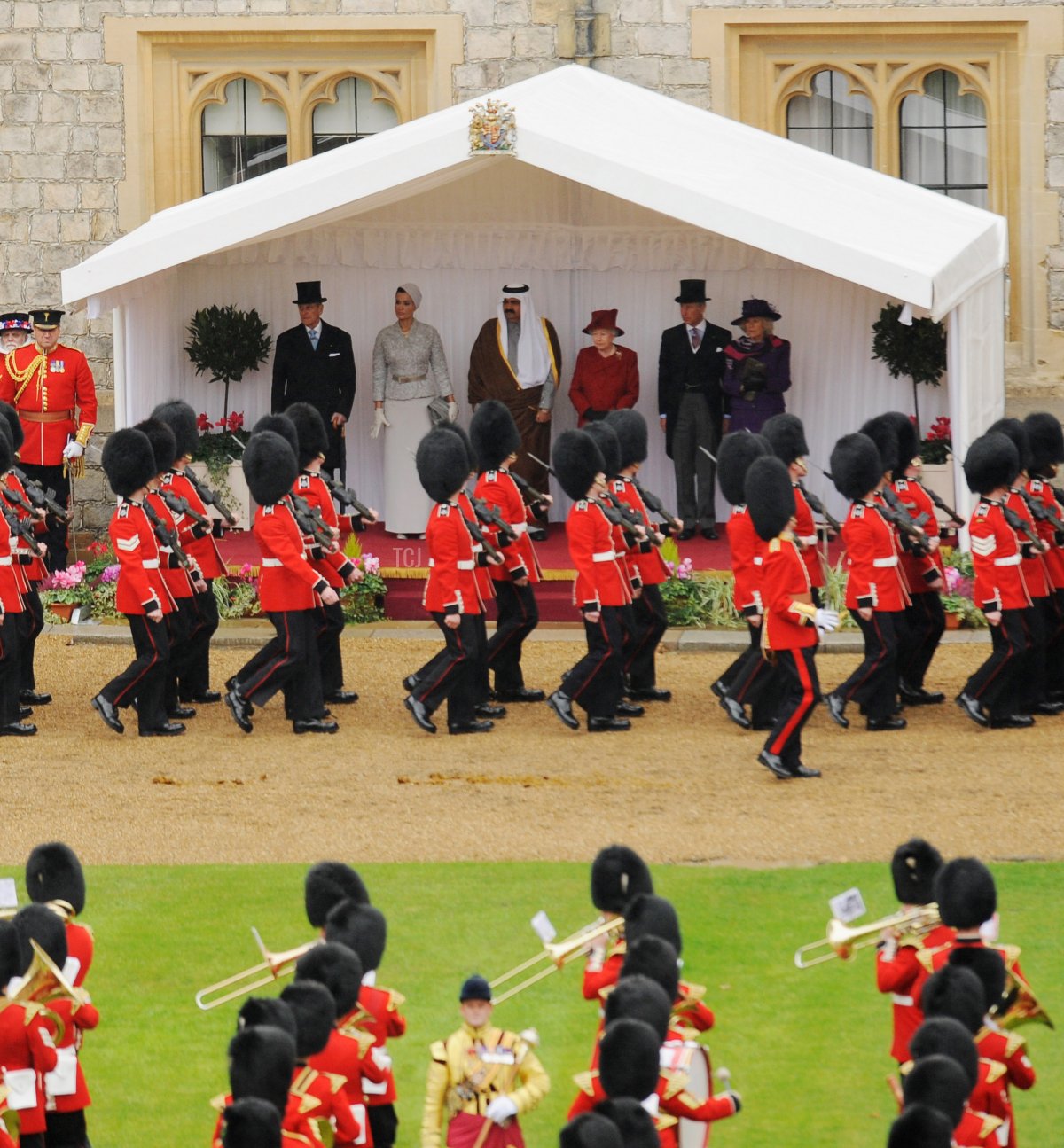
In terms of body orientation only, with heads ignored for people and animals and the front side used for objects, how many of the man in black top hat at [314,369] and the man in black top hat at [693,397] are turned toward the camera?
2

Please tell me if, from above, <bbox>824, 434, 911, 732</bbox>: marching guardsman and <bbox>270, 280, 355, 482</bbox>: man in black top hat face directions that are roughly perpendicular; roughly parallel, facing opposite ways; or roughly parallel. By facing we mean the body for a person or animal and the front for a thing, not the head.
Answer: roughly perpendicular

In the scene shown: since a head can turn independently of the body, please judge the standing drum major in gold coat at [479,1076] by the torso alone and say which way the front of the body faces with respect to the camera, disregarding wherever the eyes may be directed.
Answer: toward the camera

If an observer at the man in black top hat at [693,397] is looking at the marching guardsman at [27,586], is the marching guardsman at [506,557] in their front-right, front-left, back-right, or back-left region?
front-left

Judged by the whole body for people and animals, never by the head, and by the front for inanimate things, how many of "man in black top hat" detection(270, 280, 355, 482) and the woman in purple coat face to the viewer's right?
0

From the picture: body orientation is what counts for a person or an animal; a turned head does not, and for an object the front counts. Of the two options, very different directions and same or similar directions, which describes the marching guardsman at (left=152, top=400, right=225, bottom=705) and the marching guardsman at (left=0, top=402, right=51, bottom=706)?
same or similar directions
